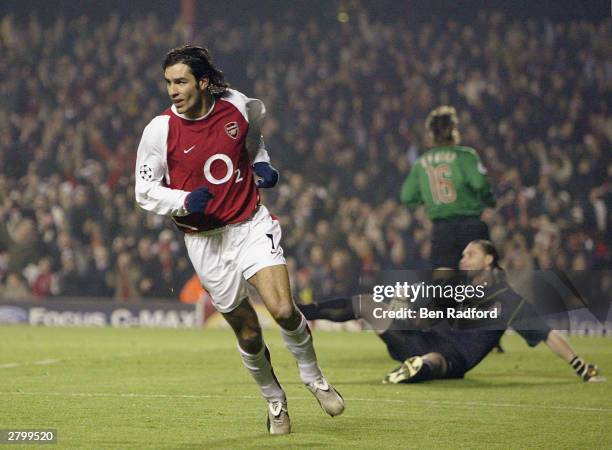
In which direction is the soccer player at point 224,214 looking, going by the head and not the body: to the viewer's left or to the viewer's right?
to the viewer's left

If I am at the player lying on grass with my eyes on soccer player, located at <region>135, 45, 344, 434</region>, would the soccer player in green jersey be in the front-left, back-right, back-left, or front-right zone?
back-right

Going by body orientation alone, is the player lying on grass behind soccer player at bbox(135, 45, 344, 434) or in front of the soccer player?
behind

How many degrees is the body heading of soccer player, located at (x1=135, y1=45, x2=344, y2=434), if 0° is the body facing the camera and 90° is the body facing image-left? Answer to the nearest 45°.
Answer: approximately 0°
